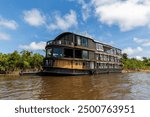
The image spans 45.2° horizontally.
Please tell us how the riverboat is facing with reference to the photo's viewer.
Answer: facing the viewer and to the left of the viewer
